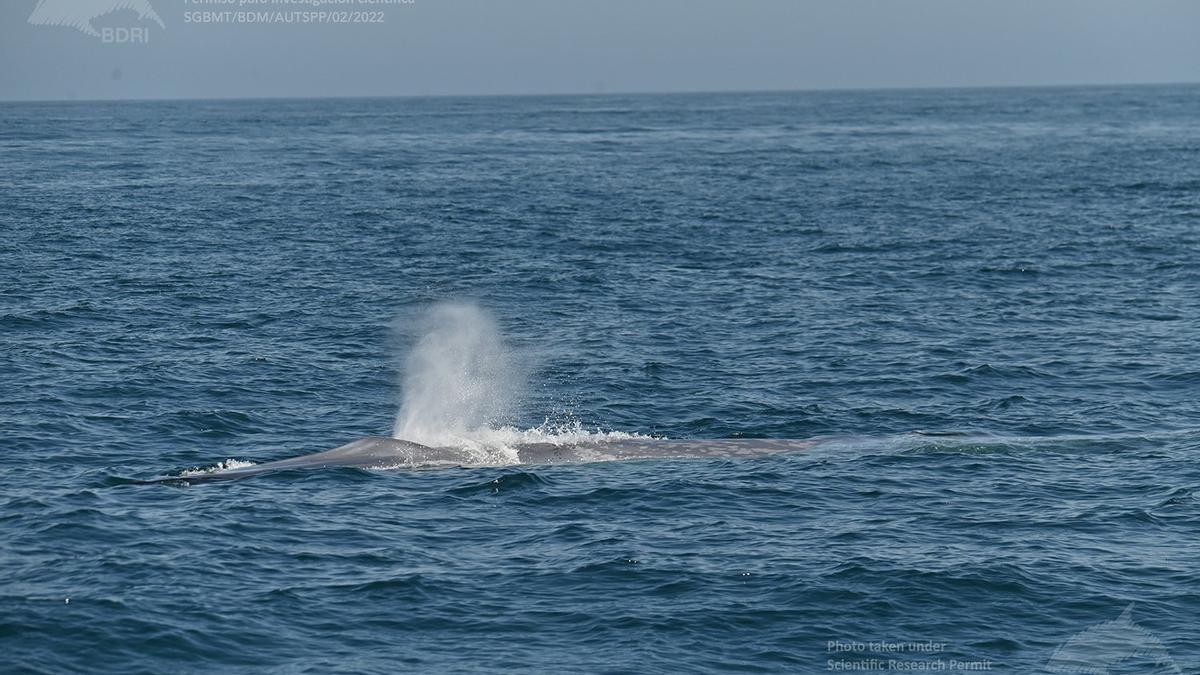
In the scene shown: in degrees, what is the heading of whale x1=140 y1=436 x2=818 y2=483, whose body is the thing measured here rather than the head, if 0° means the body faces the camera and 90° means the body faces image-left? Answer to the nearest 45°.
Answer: approximately 90°
